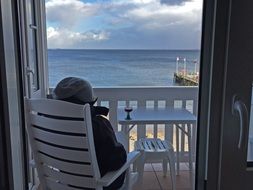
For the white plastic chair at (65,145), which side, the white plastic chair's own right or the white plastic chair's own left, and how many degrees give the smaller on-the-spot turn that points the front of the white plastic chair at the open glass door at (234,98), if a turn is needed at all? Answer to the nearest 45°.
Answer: approximately 90° to the white plastic chair's own right

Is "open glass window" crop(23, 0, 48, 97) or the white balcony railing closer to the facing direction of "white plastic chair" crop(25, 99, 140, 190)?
the white balcony railing

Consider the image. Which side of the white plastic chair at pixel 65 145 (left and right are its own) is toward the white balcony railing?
front

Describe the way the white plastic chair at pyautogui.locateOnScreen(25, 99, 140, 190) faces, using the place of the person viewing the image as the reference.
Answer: facing away from the viewer and to the right of the viewer

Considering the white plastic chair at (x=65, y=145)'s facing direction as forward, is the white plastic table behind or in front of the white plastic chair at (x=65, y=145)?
in front

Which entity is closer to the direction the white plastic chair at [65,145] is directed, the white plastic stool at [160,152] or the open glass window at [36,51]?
the white plastic stool

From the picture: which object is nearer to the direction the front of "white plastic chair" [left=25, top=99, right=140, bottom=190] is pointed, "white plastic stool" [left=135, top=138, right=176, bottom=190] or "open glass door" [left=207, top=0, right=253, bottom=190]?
the white plastic stool

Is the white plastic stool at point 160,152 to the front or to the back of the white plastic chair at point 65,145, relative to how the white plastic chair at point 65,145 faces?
to the front

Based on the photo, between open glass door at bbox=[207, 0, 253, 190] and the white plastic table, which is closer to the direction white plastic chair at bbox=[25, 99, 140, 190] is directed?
the white plastic table

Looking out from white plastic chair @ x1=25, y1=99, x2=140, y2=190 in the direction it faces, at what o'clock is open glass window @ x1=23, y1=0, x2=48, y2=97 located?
The open glass window is roughly at 10 o'clock from the white plastic chair.

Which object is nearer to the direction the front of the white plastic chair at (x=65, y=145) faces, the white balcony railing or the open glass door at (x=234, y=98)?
the white balcony railing
